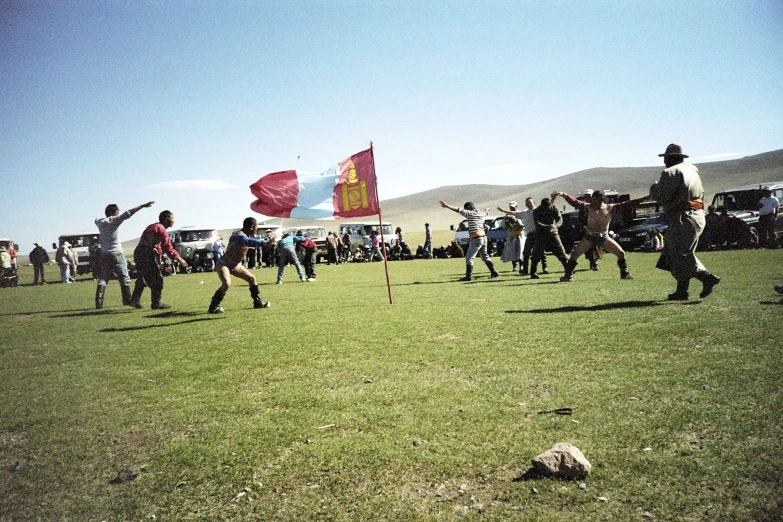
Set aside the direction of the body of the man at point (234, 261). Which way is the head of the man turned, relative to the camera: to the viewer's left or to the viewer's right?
to the viewer's right

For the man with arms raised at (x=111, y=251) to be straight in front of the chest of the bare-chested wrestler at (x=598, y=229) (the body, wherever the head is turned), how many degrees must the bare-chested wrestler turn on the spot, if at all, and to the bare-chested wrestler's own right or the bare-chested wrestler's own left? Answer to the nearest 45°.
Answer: approximately 90° to the bare-chested wrestler's own right

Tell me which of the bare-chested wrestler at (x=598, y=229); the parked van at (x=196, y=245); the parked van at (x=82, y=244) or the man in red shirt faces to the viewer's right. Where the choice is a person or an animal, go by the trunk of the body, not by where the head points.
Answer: the man in red shirt

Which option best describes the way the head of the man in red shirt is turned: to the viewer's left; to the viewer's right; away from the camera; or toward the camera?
to the viewer's right

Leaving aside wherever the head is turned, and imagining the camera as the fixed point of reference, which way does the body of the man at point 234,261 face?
to the viewer's right

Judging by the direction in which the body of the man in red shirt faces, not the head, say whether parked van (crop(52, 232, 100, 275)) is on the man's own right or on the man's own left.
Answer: on the man's own left

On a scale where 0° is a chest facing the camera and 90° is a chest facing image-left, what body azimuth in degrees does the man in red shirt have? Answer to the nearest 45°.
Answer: approximately 270°

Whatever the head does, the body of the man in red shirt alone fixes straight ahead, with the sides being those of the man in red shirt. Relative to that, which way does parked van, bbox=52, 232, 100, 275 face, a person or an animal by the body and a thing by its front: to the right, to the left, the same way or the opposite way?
to the right
